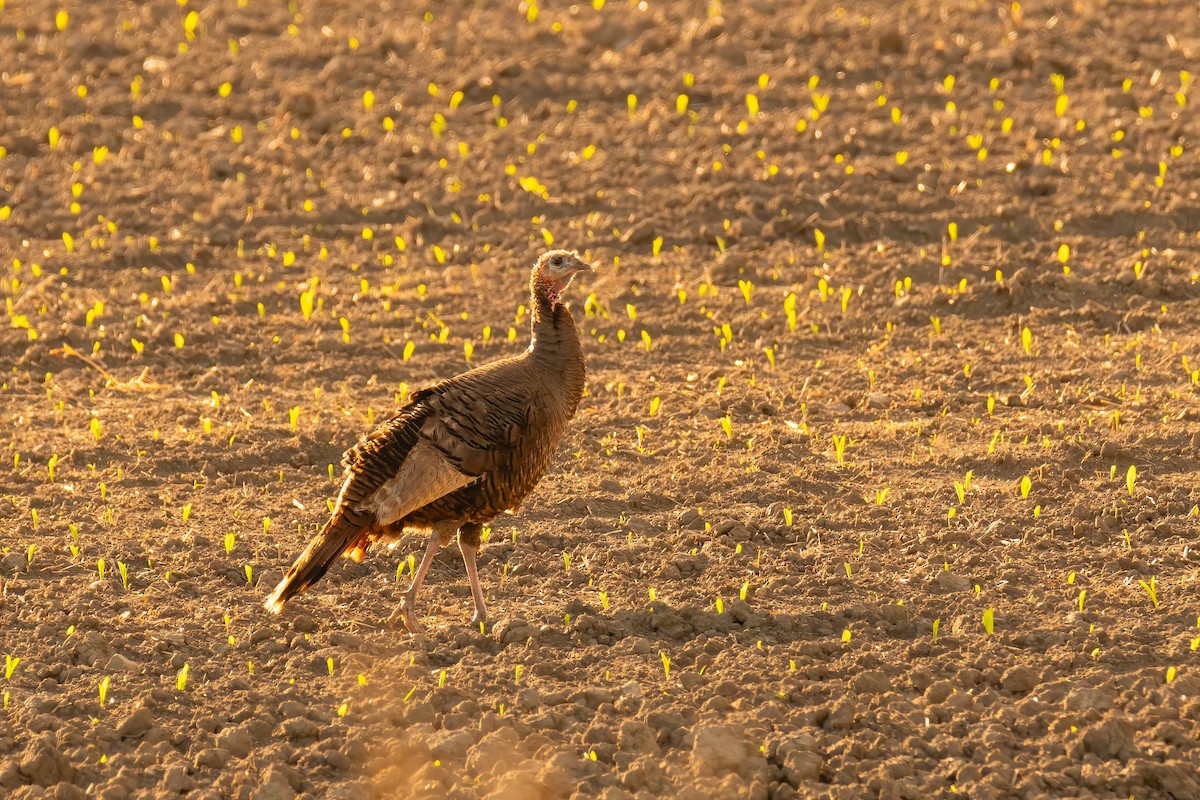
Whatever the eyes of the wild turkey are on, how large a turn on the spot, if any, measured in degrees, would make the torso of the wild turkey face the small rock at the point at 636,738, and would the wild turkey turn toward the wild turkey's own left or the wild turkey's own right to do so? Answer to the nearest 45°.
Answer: approximately 45° to the wild turkey's own right

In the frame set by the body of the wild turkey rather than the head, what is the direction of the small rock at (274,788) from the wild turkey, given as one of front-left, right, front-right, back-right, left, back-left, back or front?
back-right

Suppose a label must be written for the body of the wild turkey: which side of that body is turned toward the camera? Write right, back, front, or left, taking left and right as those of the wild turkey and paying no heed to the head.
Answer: right

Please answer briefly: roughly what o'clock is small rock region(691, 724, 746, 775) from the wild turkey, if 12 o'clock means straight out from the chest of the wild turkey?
The small rock is roughly at 2 o'clock from the wild turkey.

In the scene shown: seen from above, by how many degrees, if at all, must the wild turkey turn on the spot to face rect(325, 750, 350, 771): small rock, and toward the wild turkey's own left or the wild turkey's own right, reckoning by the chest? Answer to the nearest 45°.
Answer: approximately 135° to the wild turkey's own right

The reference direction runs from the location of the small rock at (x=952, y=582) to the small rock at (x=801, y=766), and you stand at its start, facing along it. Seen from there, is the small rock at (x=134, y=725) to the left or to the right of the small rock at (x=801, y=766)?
right

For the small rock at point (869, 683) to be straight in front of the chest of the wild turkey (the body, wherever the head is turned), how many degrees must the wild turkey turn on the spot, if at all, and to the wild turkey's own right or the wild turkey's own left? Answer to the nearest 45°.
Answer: approximately 45° to the wild turkey's own right

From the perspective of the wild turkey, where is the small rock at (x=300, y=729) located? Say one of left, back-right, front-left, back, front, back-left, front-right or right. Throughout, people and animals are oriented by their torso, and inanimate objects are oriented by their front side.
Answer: back-right

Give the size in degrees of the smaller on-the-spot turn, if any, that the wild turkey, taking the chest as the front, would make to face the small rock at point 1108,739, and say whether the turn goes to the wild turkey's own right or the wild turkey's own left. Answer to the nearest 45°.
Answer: approximately 45° to the wild turkey's own right

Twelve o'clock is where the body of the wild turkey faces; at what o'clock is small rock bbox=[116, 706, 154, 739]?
The small rock is roughly at 5 o'clock from the wild turkey.

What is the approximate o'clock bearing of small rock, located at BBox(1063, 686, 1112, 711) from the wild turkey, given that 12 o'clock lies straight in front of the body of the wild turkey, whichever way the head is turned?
The small rock is roughly at 1 o'clock from the wild turkey.

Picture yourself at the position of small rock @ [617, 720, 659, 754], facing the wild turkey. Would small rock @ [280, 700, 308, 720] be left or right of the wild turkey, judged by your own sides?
left

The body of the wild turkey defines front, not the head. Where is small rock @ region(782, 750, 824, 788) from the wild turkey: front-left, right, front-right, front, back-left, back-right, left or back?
front-right

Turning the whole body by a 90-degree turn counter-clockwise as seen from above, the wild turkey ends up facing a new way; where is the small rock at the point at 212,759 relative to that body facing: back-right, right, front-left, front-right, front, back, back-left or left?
back-left
